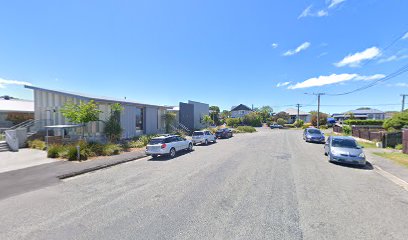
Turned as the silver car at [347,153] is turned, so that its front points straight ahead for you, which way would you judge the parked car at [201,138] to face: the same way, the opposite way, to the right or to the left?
the opposite way

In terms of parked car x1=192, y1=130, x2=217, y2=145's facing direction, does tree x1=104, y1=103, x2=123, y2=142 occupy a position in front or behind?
behind

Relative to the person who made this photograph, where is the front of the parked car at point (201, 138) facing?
facing away from the viewer and to the right of the viewer

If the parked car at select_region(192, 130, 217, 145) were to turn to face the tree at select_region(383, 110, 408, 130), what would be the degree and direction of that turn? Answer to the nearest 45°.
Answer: approximately 45° to its right

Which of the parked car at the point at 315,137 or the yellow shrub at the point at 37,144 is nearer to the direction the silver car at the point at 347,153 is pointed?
the yellow shrub

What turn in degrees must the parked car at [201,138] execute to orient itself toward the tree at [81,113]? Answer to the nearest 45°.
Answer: approximately 180°

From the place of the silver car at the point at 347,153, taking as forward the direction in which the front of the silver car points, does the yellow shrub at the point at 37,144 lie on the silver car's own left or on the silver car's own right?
on the silver car's own right

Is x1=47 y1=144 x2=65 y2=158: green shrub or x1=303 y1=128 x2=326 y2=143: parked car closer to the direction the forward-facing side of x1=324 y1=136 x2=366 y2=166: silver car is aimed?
the green shrub

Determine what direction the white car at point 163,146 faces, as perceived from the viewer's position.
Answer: facing away from the viewer and to the right of the viewer

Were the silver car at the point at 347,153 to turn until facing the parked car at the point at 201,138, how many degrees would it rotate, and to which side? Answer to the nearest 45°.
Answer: approximately 90° to its right

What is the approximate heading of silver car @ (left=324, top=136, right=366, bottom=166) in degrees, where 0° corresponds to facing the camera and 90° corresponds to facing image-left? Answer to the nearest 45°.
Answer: approximately 0°
